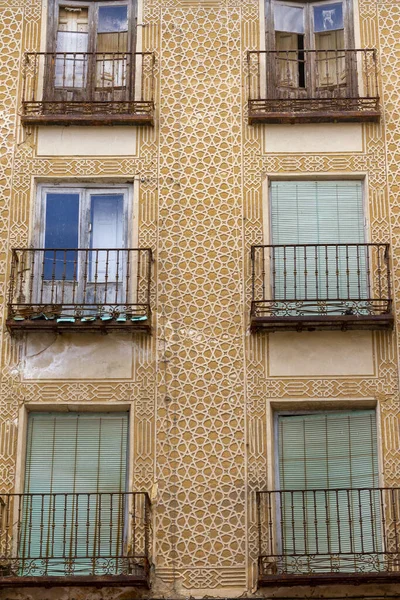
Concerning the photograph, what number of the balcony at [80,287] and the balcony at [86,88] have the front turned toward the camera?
2

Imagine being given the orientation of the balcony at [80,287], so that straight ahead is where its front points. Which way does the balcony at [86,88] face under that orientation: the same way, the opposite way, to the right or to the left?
the same way

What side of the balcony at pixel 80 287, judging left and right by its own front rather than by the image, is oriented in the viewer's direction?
front
